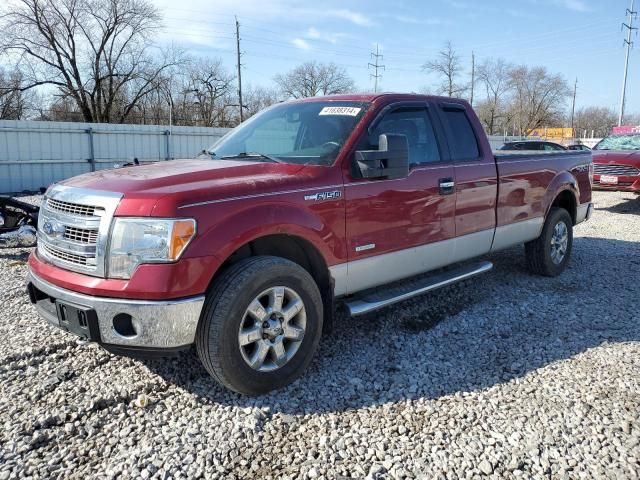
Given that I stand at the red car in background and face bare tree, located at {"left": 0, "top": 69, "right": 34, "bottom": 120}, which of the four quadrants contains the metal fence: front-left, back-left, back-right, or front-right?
front-left

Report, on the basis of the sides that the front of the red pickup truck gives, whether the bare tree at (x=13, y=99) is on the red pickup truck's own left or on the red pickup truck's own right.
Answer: on the red pickup truck's own right

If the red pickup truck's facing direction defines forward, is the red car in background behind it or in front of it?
behind

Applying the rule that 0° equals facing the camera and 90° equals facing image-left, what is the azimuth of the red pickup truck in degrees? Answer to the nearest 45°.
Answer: approximately 45°

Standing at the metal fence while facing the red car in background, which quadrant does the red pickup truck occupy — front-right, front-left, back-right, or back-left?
front-right

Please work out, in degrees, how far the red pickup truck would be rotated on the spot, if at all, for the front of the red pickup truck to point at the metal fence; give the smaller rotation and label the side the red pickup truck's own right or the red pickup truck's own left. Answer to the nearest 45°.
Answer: approximately 90° to the red pickup truck's own right

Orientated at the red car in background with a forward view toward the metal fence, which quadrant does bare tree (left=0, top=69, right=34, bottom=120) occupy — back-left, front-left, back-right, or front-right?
front-right

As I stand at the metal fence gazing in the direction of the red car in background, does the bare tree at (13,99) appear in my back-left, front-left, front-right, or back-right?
back-left

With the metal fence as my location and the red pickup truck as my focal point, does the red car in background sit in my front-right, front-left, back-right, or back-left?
front-left
